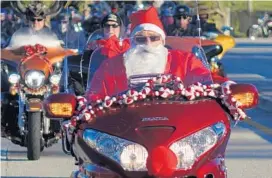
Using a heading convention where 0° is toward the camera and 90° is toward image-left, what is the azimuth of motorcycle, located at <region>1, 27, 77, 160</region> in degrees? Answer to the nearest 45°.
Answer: approximately 0°

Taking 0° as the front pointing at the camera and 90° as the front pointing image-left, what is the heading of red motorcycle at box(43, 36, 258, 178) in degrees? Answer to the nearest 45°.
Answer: approximately 0°

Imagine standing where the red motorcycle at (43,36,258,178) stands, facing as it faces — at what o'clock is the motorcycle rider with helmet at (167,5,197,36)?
The motorcycle rider with helmet is roughly at 6 o'clock from the red motorcycle.
